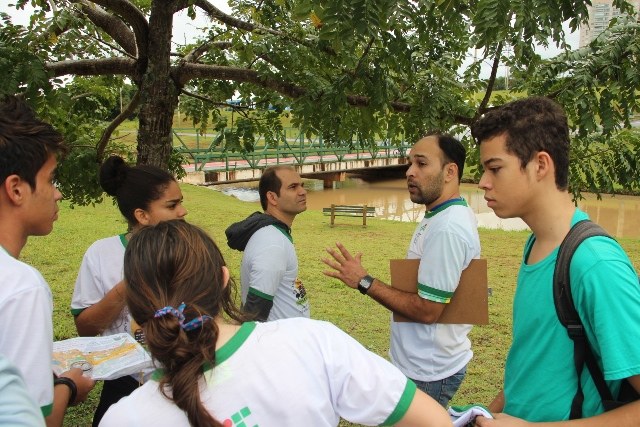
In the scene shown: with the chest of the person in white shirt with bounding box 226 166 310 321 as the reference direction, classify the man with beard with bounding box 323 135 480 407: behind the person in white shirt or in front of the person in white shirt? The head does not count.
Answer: in front

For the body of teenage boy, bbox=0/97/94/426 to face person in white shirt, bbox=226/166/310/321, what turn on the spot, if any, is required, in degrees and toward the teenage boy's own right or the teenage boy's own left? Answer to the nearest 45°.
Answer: approximately 45° to the teenage boy's own left

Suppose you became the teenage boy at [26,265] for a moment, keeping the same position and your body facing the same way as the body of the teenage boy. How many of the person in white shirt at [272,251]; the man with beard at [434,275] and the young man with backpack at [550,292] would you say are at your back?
0

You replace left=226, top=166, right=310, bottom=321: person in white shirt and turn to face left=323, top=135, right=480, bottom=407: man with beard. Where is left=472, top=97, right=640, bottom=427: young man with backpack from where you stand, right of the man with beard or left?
right

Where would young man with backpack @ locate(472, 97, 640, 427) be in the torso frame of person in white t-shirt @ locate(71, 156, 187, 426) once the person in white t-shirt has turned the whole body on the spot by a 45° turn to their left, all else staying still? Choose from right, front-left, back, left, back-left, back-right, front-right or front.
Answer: right

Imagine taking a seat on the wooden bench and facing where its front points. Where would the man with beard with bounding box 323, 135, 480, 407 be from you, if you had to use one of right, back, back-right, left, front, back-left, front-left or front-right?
back

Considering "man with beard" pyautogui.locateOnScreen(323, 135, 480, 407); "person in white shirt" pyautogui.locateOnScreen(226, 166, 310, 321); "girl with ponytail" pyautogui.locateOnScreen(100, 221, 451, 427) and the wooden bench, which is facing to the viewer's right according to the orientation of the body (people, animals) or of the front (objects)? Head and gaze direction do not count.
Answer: the person in white shirt

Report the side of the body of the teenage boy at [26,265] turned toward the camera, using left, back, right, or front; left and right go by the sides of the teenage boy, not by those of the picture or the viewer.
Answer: right

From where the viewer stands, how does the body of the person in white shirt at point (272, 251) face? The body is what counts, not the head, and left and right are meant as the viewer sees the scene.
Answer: facing to the right of the viewer

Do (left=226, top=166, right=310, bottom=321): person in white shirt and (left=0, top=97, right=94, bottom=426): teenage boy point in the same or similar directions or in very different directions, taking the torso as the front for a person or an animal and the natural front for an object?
same or similar directions

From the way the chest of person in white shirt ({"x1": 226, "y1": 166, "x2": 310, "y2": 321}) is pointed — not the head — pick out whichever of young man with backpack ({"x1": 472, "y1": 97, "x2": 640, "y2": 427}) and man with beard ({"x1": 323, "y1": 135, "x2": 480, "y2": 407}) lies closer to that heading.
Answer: the man with beard

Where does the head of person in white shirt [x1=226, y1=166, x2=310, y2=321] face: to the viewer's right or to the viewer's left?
to the viewer's right

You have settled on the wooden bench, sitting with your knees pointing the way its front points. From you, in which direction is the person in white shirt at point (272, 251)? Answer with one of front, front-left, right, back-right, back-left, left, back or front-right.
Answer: back

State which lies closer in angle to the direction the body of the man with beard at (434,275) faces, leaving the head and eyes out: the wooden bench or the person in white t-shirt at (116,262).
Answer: the person in white t-shirt

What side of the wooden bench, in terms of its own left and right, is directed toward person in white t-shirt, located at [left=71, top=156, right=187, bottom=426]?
back

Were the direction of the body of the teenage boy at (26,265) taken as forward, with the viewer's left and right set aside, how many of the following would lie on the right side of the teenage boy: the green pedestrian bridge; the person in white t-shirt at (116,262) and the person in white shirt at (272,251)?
0

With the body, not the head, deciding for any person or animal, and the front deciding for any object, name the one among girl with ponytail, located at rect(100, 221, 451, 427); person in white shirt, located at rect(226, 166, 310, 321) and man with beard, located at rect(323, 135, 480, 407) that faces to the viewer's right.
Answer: the person in white shirt

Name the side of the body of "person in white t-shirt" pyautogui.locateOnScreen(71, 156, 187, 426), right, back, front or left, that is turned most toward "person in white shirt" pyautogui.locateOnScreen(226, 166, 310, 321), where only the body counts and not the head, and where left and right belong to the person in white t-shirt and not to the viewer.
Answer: left

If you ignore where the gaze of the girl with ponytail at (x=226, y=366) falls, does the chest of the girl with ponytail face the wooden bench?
yes
